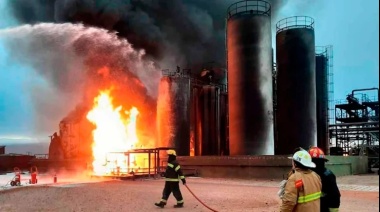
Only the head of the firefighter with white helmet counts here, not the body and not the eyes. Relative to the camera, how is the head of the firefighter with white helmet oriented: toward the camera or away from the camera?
away from the camera

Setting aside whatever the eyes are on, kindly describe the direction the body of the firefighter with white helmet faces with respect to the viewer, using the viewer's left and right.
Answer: facing away from the viewer and to the left of the viewer

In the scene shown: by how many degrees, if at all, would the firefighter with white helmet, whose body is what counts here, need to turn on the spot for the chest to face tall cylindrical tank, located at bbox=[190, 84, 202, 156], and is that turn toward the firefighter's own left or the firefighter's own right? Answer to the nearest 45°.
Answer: approximately 45° to the firefighter's own right

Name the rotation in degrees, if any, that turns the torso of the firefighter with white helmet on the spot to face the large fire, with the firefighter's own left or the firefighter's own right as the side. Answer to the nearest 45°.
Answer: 0° — they already face it

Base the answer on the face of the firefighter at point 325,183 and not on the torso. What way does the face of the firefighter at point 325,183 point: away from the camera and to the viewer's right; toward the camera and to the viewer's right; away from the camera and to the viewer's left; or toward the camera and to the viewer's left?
away from the camera and to the viewer's left

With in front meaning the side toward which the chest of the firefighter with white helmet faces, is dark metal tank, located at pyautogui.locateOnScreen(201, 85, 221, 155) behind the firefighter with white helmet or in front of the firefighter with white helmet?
in front

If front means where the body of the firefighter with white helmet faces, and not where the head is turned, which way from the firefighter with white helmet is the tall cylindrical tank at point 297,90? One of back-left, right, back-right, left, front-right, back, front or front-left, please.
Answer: front-right

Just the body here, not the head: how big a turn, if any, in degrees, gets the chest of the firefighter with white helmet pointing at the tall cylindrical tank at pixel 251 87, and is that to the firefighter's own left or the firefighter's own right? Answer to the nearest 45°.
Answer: approximately 45° to the firefighter's own right

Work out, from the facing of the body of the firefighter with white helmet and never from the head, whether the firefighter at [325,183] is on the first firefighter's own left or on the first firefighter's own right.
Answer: on the first firefighter's own right
